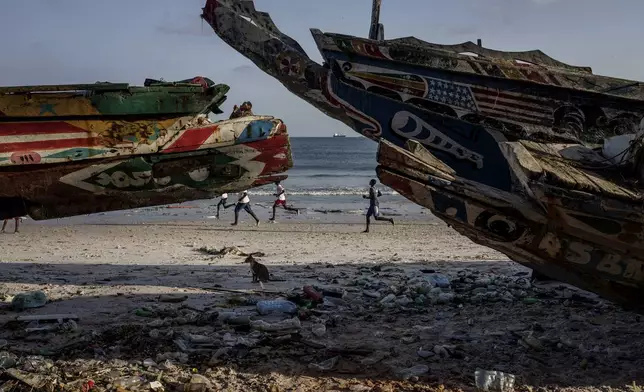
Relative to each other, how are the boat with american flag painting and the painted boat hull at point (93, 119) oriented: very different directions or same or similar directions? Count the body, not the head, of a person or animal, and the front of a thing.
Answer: very different directions

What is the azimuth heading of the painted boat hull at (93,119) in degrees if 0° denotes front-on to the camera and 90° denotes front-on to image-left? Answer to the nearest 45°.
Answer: approximately 270°

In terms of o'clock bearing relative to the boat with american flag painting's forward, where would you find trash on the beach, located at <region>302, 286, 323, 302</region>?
The trash on the beach is roughly at 11 o'clock from the boat with american flag painting.

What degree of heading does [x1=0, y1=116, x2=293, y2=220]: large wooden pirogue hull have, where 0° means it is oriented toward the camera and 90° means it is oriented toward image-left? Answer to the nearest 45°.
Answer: approximately 270°

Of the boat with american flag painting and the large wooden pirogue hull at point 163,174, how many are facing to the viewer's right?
1

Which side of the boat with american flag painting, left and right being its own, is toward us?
left

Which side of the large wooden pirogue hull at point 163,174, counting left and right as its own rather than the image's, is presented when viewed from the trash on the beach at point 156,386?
right

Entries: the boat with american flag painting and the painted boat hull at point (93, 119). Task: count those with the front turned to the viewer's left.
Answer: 1

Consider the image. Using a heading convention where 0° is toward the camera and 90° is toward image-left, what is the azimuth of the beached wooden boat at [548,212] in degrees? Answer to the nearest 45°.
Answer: approximately 90°
